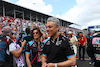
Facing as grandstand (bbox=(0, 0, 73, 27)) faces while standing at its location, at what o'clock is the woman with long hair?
The woman with long hair is roughly at 1 o'clock from the grandstand.
